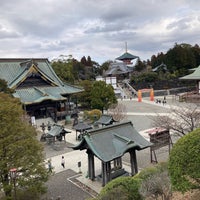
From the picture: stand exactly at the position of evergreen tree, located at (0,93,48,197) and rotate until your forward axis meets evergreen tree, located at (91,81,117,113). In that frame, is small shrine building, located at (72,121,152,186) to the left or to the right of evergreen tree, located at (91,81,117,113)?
right
